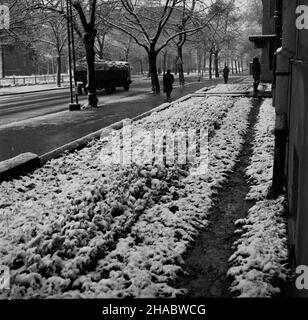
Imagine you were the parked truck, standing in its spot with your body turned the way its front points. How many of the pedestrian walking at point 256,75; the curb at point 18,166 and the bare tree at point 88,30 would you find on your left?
0

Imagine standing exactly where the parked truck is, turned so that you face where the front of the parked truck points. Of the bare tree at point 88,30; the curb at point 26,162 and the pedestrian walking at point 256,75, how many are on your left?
0

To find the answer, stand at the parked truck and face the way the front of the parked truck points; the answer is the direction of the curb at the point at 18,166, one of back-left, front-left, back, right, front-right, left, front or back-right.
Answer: back-right

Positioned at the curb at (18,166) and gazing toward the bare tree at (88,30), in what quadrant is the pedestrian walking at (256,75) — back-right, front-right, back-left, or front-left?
front-right

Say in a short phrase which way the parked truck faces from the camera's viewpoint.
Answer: facing away from the viewer and to the right of the viewer

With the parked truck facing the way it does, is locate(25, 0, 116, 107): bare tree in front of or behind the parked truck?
behind

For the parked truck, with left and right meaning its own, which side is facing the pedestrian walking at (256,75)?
right
